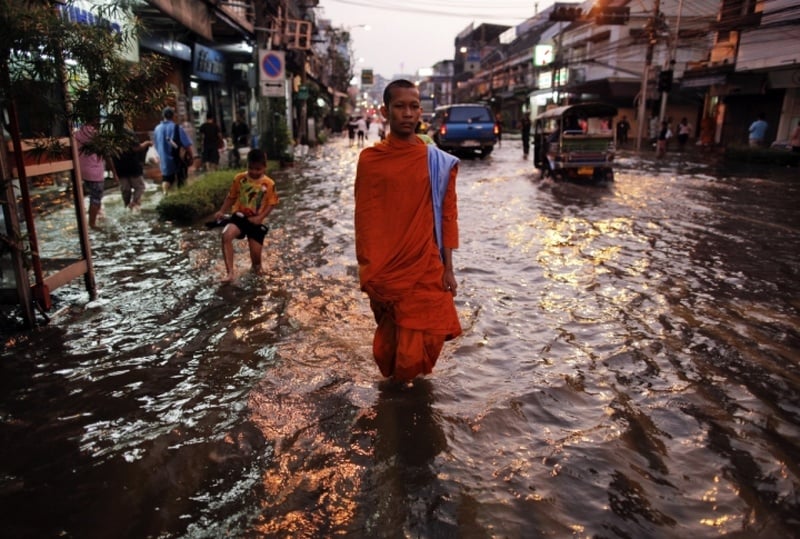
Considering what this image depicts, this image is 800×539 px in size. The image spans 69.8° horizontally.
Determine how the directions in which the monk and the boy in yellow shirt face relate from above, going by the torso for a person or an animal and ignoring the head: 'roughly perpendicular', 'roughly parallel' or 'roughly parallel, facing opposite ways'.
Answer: roughly parallel

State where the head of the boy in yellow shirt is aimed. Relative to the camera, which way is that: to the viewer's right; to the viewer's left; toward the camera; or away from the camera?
toward the camera

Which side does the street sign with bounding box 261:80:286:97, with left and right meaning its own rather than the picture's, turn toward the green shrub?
front

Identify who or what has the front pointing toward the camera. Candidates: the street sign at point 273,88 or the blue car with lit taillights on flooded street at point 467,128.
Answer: the street sign

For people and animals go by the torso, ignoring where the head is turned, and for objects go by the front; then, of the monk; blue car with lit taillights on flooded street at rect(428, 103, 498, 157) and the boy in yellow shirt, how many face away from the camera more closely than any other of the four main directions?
1

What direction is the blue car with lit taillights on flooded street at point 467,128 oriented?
away from the camera

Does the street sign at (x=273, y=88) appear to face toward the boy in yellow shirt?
yes

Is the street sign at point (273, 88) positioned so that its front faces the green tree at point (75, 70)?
yes

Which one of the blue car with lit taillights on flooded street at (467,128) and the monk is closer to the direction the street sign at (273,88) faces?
the monk

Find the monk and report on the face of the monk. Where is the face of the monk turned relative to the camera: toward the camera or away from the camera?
toward the camera

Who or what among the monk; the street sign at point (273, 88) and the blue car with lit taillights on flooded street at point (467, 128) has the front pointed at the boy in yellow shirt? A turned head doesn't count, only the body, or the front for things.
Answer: the street sign

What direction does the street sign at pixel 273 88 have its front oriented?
toward the camera

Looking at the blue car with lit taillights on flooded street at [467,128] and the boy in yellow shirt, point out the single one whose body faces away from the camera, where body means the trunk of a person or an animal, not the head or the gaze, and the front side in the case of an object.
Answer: the blue car with lit taillights on flooded street

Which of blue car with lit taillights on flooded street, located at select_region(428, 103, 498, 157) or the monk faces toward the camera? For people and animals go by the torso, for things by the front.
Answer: the monk

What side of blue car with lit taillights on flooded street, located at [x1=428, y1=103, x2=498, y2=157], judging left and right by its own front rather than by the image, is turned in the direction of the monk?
back

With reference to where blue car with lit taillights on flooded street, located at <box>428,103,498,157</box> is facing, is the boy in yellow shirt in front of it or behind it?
behind

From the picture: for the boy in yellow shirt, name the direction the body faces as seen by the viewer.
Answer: toward the camera
